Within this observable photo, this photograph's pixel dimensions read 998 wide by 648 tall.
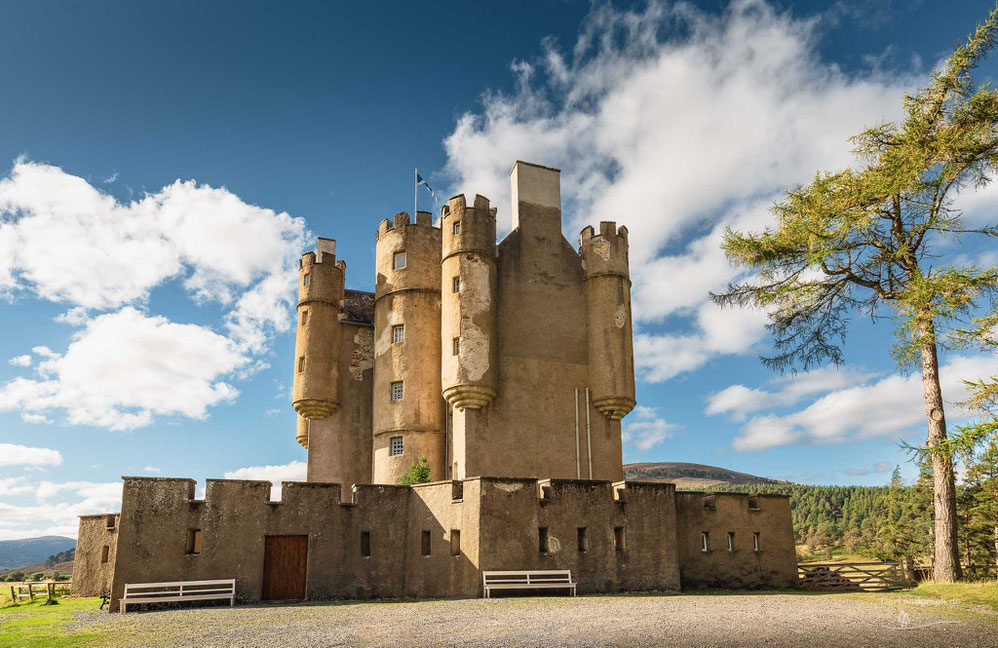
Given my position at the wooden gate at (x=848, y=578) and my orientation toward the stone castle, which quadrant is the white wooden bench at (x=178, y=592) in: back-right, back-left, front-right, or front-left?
front-left

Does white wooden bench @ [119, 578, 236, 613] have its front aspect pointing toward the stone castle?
no

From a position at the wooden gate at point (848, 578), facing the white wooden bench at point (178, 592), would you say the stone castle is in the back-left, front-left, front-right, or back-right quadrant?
front-right

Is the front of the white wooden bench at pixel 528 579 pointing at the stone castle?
no

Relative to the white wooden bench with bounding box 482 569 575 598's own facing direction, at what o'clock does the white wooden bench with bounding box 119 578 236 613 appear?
the white wooden bench with bounding box 119 578 236 613 is roughly at 3 o'clock from the white wooden bench with bounding box 482 569 575 598.

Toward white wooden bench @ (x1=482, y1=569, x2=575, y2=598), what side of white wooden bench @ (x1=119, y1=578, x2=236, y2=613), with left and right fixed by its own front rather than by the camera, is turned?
left

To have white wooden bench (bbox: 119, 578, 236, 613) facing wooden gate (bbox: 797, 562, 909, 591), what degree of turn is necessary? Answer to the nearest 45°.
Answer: approximately 90° to its left

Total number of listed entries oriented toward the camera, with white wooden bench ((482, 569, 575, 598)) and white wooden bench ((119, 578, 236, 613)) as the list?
2

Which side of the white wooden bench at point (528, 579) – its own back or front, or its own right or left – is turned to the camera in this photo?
front

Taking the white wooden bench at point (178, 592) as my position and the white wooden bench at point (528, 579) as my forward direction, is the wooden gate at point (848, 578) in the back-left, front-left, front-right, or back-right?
front-left

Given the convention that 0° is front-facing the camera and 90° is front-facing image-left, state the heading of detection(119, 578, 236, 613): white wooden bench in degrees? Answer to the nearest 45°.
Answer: approximately 0°

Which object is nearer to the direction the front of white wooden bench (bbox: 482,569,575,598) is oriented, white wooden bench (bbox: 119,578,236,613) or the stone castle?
the white wooden bench

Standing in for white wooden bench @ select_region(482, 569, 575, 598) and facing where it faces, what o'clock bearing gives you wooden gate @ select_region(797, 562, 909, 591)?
The wooden gate is roughly at 8 o'clock from the white wooden bench.

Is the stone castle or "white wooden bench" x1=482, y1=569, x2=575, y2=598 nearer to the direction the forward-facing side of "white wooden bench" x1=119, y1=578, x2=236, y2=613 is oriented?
the white wooden bench

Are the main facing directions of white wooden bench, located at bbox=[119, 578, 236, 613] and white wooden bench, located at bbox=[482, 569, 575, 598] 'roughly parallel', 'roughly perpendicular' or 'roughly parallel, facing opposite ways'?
roughly parallel
